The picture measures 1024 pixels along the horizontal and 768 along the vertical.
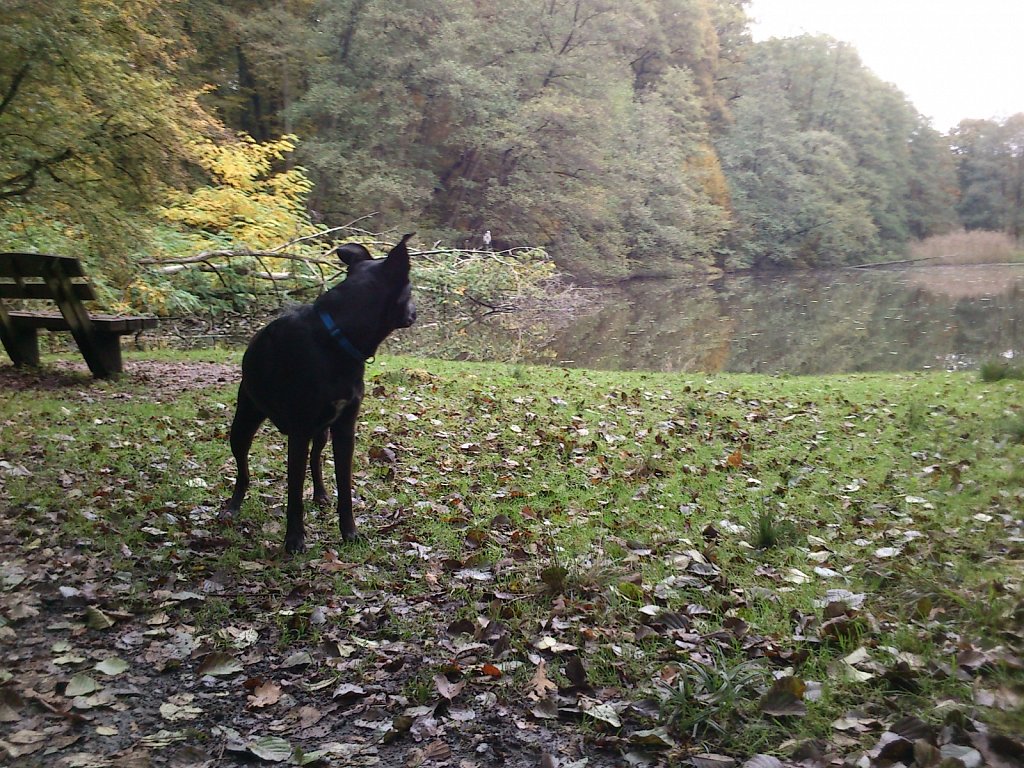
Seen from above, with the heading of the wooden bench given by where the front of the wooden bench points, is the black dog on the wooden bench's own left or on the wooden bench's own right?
on the wooden bench's own right

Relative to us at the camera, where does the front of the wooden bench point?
facing away from the viewer and to the right of the viewer

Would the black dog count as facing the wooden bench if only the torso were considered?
no
